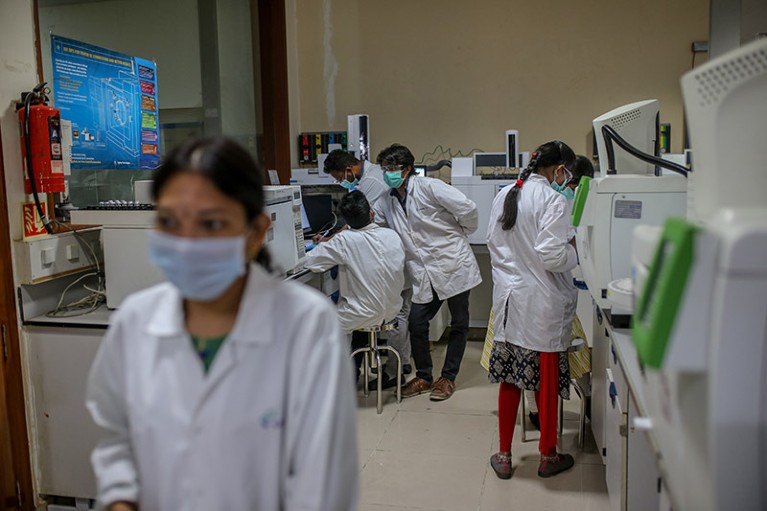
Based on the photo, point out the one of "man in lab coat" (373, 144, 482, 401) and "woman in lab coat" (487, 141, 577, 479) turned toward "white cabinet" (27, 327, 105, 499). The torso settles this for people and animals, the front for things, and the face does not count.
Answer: the man in lab coat

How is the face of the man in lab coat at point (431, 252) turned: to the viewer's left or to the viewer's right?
to the viewer's left

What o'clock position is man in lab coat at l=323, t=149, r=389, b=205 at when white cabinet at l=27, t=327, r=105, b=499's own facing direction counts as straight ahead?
The man in lab coat is roughly at 8 o'clock from the white cabinet.

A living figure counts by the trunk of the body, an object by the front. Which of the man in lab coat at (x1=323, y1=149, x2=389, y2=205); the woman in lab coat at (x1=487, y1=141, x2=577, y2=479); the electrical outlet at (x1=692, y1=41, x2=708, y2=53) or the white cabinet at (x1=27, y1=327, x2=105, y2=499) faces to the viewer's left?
the man in lab coat

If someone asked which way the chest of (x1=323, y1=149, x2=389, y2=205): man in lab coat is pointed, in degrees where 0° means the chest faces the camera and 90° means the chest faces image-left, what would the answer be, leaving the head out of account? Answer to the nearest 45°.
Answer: approximately 90°

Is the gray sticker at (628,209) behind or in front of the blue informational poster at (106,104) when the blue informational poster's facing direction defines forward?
in front

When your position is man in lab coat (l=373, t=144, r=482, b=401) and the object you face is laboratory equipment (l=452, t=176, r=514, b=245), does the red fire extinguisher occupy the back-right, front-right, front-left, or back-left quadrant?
back-left
